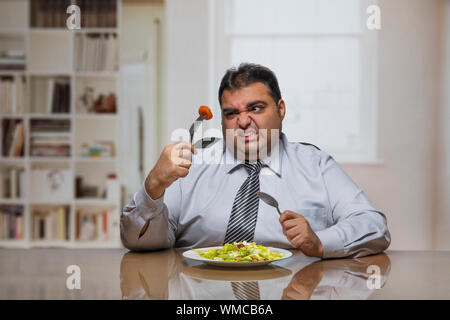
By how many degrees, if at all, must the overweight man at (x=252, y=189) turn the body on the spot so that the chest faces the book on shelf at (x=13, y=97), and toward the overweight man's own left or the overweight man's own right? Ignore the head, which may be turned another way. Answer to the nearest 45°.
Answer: approximately 135° to the overweight man's own right

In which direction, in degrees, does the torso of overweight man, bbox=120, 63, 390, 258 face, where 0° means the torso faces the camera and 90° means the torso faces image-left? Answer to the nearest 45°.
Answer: approximately 0°

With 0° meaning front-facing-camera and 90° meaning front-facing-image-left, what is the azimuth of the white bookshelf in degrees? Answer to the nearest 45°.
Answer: approximately 0°
